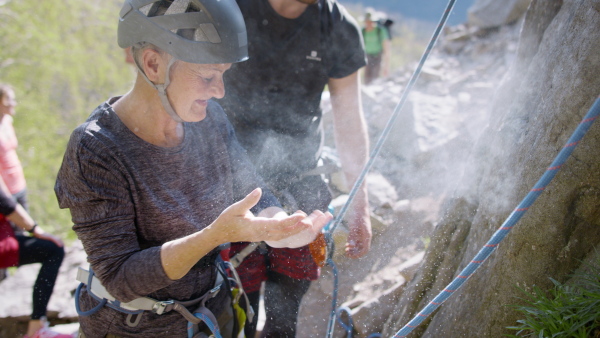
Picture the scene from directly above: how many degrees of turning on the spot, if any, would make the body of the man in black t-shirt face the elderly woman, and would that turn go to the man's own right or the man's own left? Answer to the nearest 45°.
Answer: approximately 45° to the man's own right

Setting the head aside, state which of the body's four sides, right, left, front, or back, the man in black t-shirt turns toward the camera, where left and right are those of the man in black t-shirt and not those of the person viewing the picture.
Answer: front

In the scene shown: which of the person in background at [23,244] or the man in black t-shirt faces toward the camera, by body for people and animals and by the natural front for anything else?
the man in black t-shirt

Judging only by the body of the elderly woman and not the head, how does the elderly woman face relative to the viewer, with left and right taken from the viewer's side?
facing the viewer and to the right of the viewer

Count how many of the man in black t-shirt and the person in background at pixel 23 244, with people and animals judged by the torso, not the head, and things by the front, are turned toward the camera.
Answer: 1

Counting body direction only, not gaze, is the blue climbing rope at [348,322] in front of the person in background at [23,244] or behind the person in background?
in front

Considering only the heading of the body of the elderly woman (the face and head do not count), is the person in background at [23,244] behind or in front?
behind

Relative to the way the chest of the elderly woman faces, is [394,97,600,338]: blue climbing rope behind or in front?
in front

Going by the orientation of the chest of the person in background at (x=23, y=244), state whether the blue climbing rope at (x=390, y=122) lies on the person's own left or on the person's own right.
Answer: on the person's own right

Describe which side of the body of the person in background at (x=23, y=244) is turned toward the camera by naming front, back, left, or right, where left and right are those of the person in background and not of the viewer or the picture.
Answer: right
